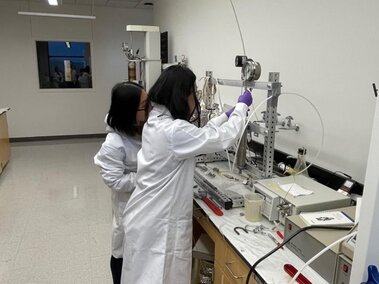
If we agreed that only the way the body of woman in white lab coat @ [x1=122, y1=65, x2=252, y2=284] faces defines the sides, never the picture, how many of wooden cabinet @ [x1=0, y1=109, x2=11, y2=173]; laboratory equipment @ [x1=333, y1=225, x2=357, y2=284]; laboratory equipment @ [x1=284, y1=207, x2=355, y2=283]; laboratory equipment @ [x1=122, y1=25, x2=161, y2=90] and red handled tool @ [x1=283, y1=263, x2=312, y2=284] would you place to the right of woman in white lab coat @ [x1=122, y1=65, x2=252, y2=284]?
3

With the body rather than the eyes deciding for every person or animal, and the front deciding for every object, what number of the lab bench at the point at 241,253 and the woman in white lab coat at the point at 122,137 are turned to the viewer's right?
1

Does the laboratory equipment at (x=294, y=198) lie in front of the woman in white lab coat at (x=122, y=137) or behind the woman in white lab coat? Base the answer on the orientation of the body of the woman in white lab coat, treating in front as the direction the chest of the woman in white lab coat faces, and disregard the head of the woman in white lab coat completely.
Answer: in front

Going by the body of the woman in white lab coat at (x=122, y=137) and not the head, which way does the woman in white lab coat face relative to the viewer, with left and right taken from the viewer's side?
facing to the right of the viewer

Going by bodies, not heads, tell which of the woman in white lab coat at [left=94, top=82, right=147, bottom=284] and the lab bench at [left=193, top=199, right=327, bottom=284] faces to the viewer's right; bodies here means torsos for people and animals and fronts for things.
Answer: the woman in white lab coat

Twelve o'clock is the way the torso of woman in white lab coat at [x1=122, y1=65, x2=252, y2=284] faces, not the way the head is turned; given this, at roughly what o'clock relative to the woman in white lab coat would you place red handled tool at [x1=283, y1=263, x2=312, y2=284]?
The red handled tool is roughly at 3 o'clock from the woman in white lab coat.

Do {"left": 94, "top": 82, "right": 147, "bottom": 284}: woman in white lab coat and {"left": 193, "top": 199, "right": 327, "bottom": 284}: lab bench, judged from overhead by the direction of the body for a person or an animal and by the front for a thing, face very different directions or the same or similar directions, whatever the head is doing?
very different directions

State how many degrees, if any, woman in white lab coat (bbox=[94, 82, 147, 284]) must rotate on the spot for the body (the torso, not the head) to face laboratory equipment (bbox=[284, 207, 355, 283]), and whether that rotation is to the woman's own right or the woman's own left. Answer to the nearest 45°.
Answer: approximately 45° to the woman's own right

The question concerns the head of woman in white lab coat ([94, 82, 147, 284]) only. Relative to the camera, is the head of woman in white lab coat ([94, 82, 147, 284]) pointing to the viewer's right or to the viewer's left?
to the viewer's right

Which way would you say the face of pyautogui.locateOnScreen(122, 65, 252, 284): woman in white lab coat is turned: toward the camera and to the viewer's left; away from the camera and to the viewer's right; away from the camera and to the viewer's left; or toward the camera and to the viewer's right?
away from the camera and to the viewer's right

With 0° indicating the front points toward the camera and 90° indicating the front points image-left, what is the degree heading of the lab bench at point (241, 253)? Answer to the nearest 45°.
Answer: approximately 45°

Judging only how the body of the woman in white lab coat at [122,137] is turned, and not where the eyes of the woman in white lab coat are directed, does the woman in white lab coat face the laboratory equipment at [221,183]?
yes

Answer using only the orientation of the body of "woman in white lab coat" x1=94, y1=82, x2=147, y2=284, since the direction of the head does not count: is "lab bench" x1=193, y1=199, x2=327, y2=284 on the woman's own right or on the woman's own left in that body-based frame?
on the woman's own right

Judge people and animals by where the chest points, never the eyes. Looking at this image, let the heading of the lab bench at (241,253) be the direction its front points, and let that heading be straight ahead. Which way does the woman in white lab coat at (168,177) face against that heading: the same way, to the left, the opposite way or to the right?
the opposite way
